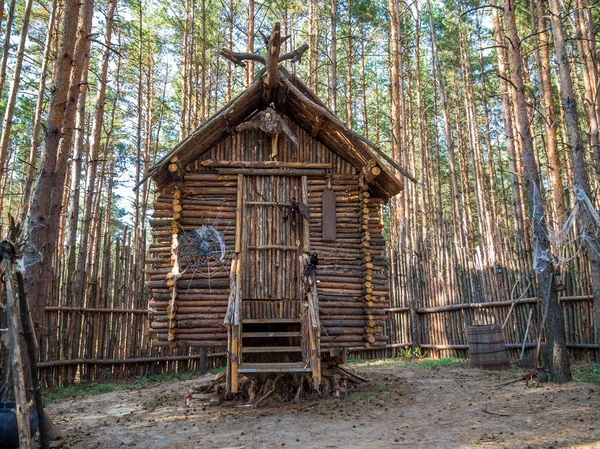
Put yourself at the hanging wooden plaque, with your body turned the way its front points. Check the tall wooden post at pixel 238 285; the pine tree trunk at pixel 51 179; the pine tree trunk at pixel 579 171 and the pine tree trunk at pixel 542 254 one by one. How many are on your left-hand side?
2

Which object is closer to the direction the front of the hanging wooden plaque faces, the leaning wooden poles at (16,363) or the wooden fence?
the leaning wooden poles

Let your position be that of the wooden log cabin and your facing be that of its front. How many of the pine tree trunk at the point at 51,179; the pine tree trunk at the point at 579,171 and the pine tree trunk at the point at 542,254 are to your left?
2

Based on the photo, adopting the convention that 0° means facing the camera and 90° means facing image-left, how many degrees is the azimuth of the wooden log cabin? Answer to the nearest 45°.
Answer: approximately 0°

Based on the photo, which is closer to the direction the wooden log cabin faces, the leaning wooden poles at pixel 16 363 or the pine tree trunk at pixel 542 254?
the leaning wooden poles

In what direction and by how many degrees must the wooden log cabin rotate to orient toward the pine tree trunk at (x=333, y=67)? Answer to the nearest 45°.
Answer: approximately 180°

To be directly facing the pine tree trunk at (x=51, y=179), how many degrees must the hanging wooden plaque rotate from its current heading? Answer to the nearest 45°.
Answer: approximately 45° to its right

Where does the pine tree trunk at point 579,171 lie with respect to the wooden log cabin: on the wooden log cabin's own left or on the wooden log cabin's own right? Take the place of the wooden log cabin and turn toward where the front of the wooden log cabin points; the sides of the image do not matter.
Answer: on the wooden log cabin's own left

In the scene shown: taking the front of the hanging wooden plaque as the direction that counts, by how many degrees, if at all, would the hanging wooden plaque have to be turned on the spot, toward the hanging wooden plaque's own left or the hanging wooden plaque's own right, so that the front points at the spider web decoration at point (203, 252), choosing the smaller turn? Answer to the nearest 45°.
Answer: approximately 90° to the hanging wooden plaque's own right
